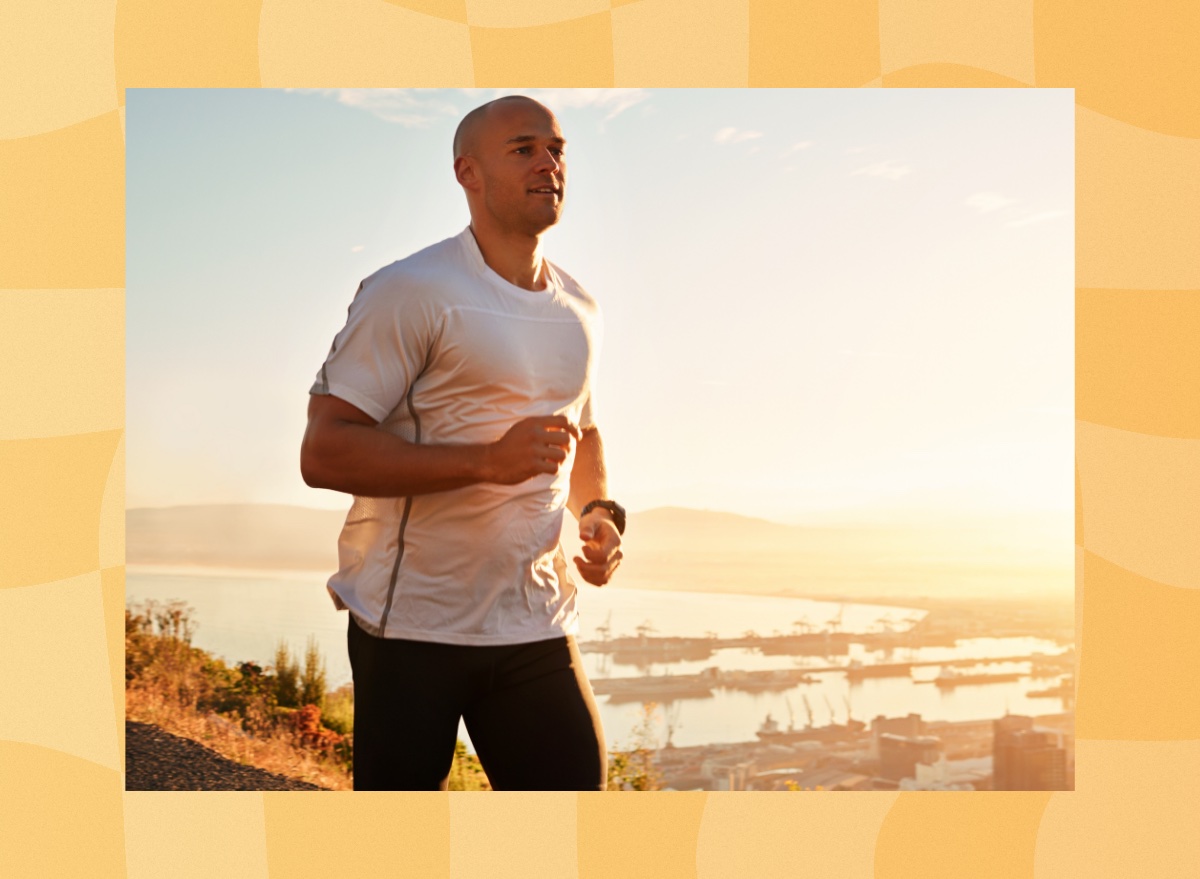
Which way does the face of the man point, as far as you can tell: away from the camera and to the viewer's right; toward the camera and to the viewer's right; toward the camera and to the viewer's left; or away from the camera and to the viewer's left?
toward the camera and to the viewer's right

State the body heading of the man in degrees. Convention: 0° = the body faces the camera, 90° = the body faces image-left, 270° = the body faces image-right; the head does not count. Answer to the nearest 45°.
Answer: approximately 315°
